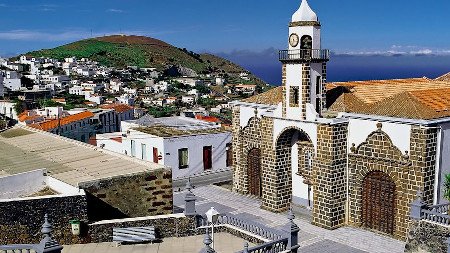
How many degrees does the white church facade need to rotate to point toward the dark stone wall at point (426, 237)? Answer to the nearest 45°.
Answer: approximately 90° to its left

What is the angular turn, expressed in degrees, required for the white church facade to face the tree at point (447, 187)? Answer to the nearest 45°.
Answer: approximately 135° to its left

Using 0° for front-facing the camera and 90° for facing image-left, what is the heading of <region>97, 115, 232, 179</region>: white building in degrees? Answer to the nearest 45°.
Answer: approximately 315°

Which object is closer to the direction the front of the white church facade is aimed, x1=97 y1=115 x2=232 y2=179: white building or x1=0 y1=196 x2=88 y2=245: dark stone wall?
the dark stone wall

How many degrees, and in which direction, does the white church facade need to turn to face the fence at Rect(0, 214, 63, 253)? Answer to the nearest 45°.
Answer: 0° — it already faces it

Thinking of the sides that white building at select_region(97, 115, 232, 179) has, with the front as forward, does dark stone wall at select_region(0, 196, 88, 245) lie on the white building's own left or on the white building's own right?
on the white building's own right

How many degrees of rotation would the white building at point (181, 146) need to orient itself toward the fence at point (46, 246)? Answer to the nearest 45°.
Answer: approximately 45° to its right
